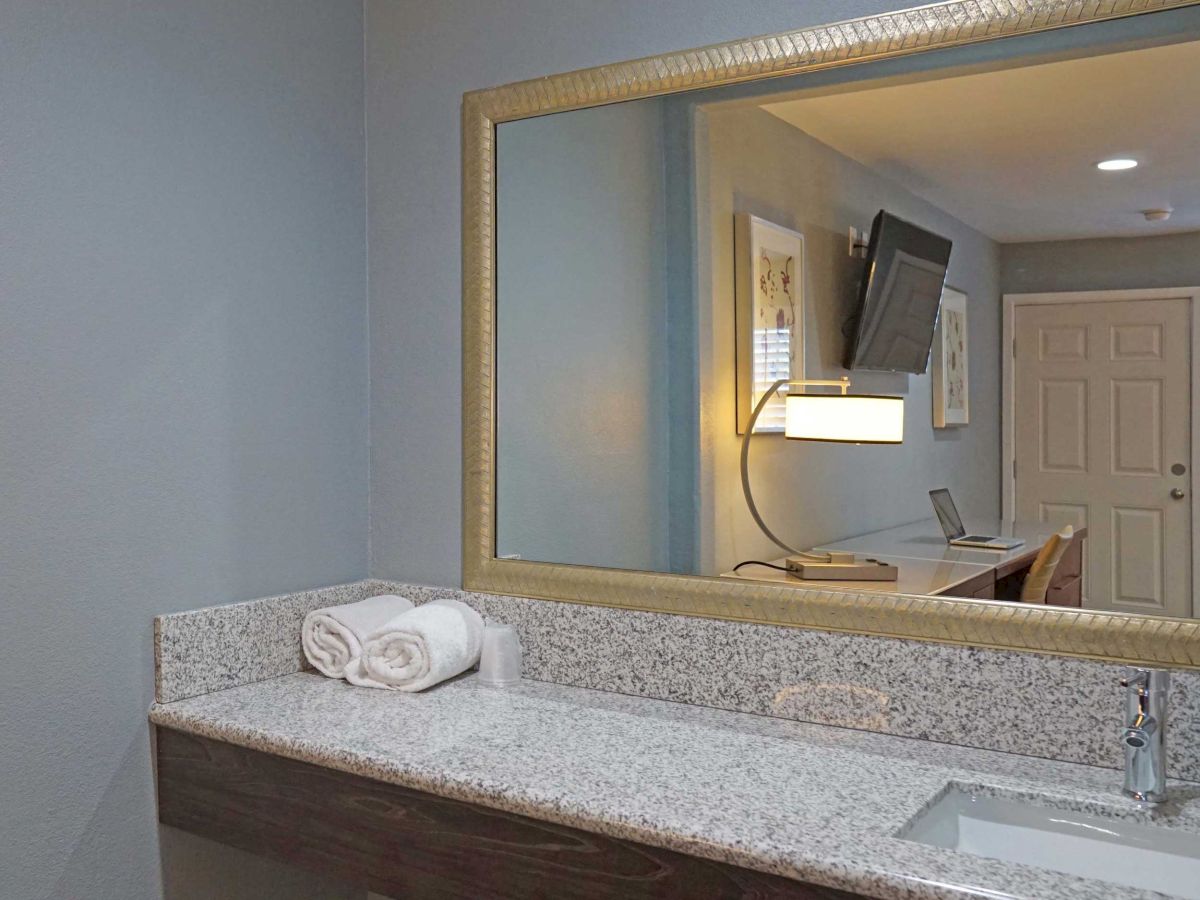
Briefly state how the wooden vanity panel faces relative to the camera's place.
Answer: facing the viewer and to the left of the viewer

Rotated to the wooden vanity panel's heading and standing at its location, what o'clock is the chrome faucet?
The chrome faucet is roughly at 8 o'clock from the wooden vanity panel.
